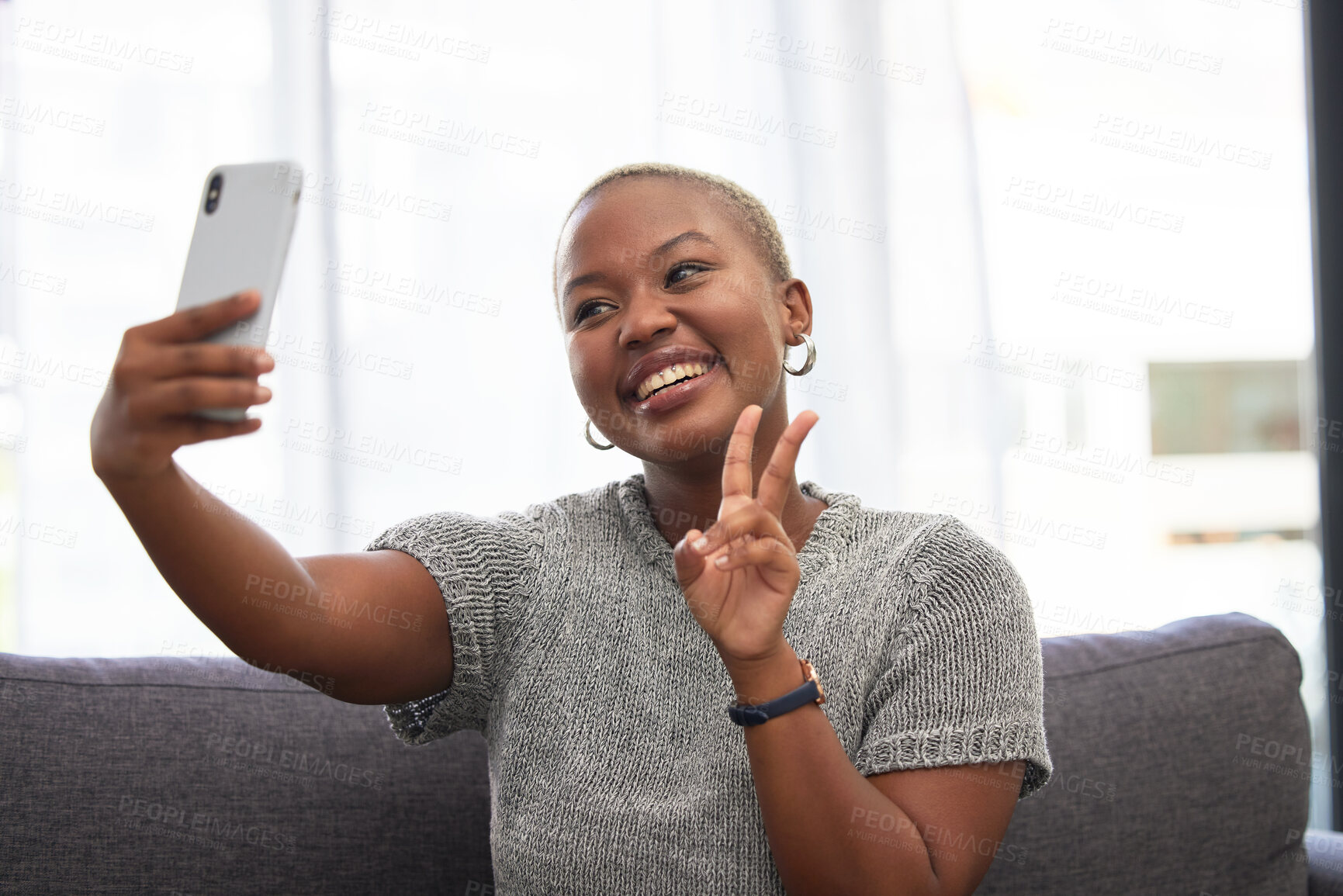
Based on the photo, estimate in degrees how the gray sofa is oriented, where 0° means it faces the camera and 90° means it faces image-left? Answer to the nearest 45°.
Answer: approximately 0°

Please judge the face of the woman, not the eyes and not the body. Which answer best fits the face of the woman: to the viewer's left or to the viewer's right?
to the viewer's left
